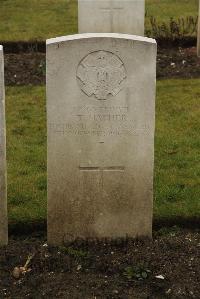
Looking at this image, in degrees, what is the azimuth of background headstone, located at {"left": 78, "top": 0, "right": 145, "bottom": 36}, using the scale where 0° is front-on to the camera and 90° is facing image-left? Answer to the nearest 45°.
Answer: approximately 0°

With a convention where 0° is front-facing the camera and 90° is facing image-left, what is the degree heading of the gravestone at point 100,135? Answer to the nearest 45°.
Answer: approximately 0°

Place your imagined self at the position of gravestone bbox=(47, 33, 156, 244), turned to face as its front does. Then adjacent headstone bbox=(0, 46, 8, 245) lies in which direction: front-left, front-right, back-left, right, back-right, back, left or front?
right

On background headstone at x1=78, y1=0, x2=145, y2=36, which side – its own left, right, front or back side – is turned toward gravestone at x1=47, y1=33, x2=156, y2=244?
front

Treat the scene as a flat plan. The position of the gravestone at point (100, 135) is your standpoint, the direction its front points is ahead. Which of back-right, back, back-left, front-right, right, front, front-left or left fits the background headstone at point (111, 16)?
back

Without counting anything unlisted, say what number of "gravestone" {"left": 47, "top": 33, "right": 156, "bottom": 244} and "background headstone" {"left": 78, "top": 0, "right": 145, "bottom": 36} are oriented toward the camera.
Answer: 2

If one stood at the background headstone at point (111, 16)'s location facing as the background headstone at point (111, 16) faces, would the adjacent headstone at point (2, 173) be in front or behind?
in front
